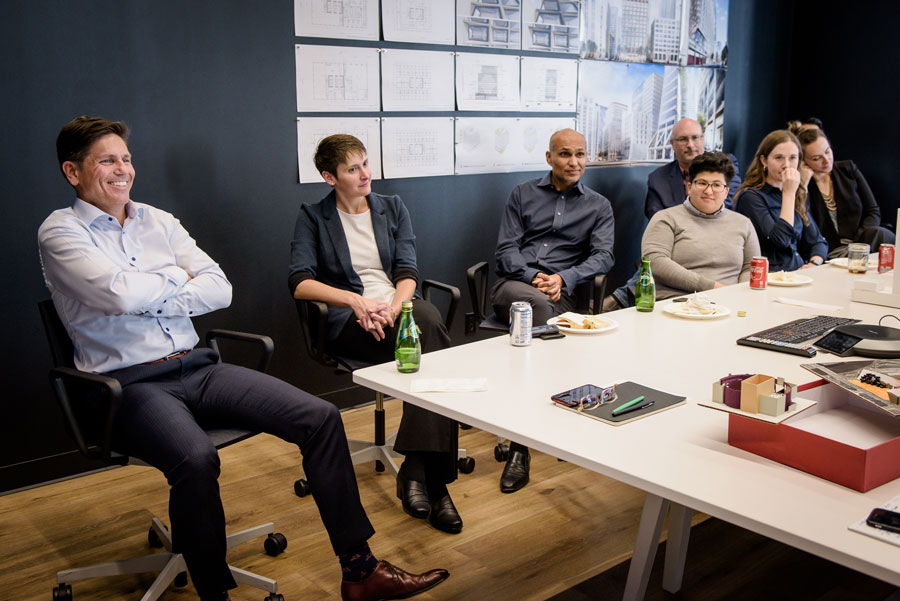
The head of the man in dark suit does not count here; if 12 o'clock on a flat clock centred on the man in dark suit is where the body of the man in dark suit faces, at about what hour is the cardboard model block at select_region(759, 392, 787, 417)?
The cardboard model block is roughly at 12 o'clock from the man in dark suit.

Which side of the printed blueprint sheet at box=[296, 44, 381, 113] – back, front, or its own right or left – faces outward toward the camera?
front

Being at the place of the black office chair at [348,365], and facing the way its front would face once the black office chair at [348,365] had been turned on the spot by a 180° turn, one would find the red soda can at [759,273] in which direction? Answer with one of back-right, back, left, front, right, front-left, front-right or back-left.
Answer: back-right

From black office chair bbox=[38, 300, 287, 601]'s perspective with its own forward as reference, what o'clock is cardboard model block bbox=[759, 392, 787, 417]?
The cardboard model block is roughly at 12 o'clock from the black office chair.

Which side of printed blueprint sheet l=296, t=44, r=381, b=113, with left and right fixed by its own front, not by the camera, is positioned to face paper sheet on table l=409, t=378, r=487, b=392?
front

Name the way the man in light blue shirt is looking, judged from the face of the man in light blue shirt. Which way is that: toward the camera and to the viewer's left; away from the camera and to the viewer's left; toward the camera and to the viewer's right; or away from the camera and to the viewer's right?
toward the camera and to the viewer's right

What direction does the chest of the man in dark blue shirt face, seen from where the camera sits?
toward the camera

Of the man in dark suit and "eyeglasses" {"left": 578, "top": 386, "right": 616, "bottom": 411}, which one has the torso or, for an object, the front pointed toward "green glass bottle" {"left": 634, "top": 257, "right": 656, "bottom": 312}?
the man in dark suit

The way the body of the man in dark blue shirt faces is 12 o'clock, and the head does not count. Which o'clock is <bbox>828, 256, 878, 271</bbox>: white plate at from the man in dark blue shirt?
The white plate is roughly at 9 o'clock from the man in dark blue shirt.

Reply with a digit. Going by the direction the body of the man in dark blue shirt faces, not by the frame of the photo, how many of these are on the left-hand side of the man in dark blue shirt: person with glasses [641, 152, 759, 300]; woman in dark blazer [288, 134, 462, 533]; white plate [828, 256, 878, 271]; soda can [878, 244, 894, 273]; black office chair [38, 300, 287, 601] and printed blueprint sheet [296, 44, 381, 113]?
3

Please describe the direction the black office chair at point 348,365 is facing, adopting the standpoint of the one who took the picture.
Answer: facing the viewer and to the right of the viewer

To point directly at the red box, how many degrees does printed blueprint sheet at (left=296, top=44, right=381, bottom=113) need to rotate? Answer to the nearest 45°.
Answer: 0° — it already faces it

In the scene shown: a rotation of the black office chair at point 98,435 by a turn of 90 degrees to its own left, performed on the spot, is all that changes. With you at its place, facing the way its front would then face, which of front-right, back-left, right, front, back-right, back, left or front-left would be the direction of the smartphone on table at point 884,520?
right

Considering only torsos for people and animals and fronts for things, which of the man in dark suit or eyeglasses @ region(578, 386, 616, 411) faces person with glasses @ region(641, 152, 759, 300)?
the man in dark suit

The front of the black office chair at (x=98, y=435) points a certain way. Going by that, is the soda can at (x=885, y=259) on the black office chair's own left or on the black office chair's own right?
on the black office chair's own left

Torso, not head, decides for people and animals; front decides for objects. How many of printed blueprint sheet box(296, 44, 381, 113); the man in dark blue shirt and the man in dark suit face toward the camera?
3
